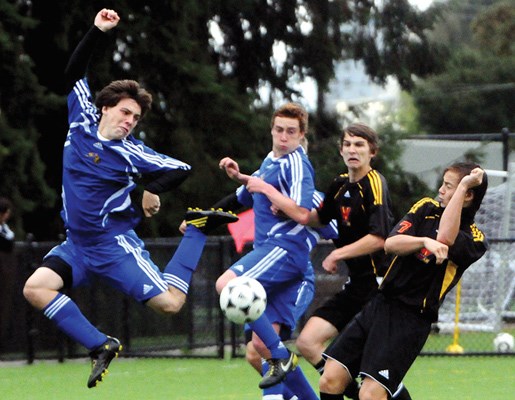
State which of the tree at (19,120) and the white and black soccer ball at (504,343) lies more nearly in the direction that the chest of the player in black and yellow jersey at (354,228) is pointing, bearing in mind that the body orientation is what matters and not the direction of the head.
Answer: the tree

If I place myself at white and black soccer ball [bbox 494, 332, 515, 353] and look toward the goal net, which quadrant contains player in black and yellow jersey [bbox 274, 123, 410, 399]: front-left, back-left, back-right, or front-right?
back-left

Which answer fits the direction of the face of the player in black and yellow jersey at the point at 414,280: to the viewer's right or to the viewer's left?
to the viewer's left

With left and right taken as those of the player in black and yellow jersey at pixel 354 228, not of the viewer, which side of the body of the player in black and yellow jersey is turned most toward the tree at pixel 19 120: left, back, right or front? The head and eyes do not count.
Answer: right
